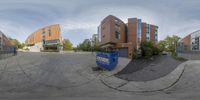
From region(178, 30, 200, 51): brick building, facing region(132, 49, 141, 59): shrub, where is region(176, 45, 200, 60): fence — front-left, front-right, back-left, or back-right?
front-left

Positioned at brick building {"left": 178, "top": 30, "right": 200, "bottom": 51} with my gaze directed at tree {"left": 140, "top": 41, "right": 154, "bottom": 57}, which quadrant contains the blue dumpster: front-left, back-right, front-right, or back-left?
front-left

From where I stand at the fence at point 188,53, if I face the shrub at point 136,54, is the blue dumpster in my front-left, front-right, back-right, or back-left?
front-left

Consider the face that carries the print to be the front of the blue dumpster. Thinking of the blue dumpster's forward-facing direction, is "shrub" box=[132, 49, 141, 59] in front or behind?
behind

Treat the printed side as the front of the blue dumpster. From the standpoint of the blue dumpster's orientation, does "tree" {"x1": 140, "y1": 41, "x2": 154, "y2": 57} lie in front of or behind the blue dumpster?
behind
